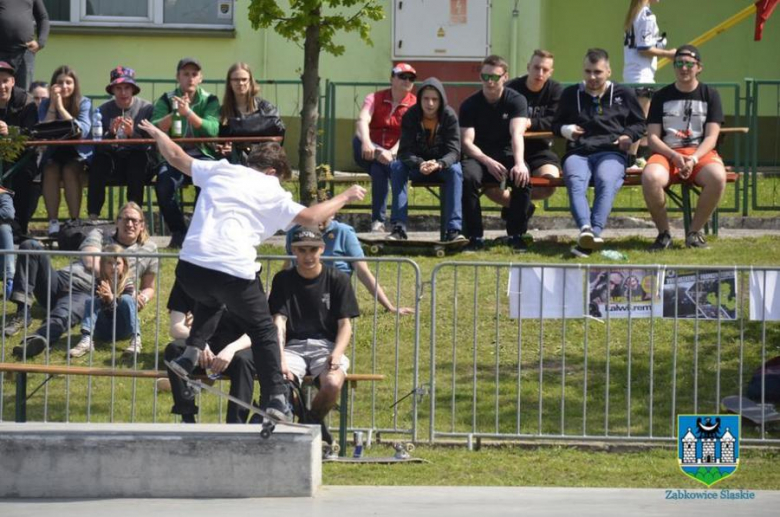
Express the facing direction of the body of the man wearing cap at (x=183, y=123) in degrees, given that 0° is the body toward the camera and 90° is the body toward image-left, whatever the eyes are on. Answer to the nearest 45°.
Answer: approximately 0°

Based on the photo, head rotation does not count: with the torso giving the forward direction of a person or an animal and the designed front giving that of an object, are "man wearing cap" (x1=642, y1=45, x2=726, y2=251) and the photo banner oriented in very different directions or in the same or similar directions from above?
same or similar directions

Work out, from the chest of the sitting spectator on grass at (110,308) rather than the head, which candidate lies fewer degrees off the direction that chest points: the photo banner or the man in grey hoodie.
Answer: the photo banner

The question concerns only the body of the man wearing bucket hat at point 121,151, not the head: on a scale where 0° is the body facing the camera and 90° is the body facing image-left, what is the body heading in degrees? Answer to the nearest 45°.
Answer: approximately 0°

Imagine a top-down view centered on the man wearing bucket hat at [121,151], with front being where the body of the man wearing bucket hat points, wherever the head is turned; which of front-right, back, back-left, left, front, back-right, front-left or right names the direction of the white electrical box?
back-left

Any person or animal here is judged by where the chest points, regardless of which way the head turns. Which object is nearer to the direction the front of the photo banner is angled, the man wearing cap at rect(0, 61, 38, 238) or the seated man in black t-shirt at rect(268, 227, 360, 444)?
the seated man in black t-shirt

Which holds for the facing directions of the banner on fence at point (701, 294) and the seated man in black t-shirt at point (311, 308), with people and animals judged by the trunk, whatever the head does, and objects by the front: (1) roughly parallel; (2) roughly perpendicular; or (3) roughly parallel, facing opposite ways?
roughly parallel

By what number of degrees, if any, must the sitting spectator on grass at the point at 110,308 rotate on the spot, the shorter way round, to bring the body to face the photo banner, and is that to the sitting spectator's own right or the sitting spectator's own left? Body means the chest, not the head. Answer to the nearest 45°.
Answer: approximately 45° to the sitting spectator's own left

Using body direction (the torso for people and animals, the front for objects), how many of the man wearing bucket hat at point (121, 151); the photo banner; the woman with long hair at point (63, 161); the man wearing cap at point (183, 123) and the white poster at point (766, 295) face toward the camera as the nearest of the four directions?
5

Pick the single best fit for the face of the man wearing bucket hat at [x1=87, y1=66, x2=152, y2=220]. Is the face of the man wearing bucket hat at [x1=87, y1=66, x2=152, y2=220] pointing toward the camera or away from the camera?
toward the camera

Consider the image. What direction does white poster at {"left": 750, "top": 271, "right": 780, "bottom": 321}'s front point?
toward the camera

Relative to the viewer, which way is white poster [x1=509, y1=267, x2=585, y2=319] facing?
toward the camera

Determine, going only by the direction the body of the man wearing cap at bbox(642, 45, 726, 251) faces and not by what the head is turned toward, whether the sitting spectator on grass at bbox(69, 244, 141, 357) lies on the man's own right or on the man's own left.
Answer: on the man's own right

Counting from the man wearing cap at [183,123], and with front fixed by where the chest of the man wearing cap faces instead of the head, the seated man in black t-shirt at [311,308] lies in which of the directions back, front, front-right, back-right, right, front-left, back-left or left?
front

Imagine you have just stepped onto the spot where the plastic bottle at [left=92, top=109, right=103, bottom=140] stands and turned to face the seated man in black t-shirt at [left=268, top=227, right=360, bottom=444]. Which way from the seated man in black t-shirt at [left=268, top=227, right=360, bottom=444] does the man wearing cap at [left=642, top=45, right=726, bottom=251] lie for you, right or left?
left

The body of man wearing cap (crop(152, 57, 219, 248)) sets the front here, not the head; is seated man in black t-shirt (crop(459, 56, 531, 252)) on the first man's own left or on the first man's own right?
on the first man's own left

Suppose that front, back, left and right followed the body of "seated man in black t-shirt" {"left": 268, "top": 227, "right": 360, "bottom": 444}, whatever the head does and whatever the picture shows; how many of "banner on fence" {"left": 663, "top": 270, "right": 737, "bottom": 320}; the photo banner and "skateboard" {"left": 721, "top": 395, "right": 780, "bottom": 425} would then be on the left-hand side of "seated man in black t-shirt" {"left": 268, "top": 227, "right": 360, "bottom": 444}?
3

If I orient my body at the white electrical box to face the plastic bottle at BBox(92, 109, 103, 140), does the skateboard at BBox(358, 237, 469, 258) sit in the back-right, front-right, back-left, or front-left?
front-left

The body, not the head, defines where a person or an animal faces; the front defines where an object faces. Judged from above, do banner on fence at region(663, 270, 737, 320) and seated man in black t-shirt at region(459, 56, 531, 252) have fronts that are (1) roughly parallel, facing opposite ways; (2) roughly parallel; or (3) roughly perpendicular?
roughly parallel
